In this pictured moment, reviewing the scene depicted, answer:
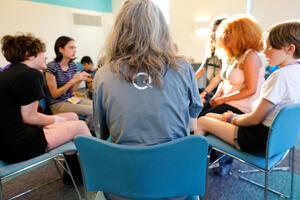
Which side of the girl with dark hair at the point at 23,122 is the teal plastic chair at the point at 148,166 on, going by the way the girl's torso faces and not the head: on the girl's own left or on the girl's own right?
on the girl's own right

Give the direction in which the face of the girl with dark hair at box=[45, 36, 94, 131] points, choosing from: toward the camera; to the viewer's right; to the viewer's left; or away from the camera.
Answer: to the viewer's right

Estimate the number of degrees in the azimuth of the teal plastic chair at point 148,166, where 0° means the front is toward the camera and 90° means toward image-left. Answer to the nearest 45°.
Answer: approximately 180°

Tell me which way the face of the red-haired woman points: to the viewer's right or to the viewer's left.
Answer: to the viewer's left

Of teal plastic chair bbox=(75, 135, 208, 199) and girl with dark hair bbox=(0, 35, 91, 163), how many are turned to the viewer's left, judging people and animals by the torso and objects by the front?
0

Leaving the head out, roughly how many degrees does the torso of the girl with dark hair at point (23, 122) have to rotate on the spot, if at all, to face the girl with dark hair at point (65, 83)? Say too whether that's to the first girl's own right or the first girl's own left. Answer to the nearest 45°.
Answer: approximately 45° to the first girl's own left

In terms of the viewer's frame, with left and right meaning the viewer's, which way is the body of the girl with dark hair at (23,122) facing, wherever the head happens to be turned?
facing away from the viewer and to the right of the viewer

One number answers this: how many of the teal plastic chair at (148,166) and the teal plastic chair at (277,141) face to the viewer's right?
0

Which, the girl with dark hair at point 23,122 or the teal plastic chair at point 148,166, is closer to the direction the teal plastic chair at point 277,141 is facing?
the girl with dark hair

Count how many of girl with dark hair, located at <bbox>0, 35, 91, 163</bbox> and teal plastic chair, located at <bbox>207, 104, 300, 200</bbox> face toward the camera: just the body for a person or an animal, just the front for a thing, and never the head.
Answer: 0

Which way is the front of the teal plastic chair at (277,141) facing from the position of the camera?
facing away from the viewer and to the left of the viewer
